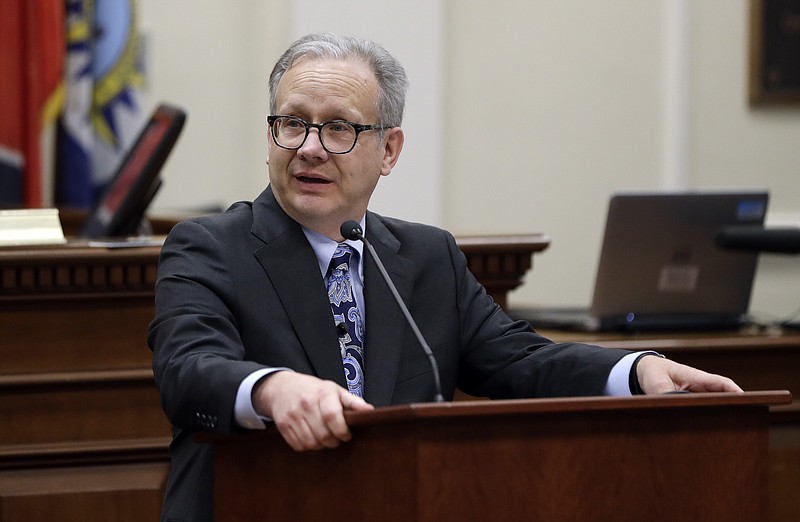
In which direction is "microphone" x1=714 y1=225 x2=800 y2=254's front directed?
to the viewer's left

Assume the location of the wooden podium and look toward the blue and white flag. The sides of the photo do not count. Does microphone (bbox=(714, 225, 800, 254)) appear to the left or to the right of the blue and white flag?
right

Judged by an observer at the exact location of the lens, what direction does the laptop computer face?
facing away from the viewer and to the left of the viewer

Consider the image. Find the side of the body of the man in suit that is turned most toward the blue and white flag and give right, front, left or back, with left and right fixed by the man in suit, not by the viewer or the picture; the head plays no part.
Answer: back

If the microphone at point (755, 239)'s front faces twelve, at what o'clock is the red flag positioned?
The red flag is roughly at 1 o'clock from the microphone.

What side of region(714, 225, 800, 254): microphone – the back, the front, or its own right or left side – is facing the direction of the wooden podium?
left

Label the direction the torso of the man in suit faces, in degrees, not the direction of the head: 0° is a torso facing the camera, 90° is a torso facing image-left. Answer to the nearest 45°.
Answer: approximately 315°

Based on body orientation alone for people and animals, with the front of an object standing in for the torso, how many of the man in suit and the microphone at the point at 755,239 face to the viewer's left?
1

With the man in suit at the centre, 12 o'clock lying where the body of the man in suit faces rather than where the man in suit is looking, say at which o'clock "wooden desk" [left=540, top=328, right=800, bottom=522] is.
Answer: The wooden desk is roughly at 9 o'clock from the man in suit.

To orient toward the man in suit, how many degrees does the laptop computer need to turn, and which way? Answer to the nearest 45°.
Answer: approximately 90° to its left

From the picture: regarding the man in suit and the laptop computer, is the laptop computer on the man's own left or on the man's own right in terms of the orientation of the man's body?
on the man's own left
